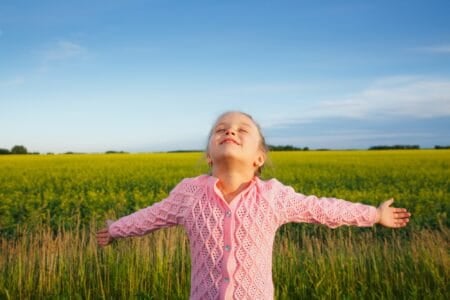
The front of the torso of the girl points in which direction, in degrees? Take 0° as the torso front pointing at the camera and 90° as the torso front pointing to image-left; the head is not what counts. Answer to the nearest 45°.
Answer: approximately 0°
